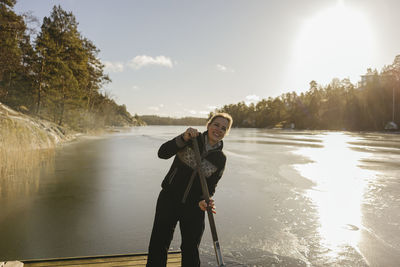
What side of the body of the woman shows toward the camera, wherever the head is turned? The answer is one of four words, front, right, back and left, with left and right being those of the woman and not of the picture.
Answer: front
